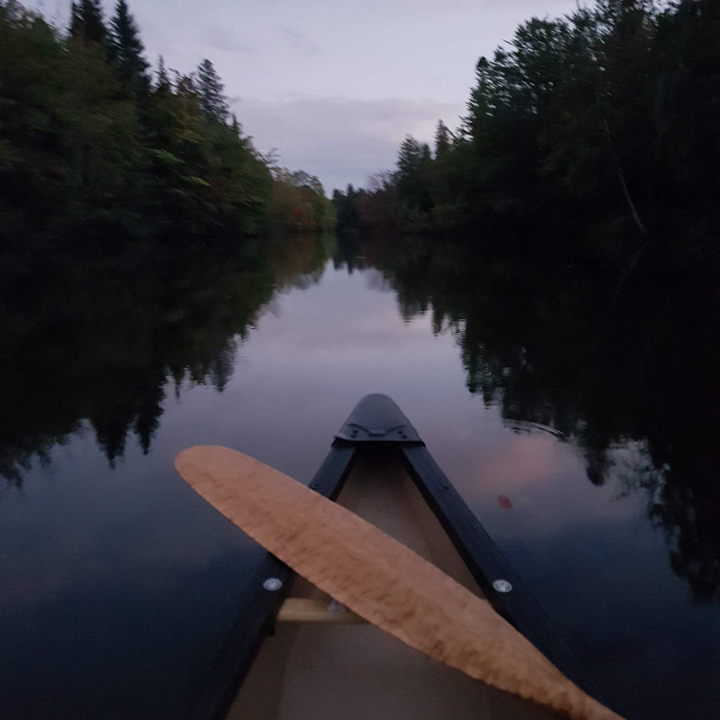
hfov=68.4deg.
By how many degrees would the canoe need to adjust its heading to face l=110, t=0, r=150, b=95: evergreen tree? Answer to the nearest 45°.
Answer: approximately 45° to its left

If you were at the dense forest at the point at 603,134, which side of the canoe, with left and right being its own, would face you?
front

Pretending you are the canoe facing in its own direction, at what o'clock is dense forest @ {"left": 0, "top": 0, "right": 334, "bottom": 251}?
The dense forest is roughly at 11 o'clock from the canoe.

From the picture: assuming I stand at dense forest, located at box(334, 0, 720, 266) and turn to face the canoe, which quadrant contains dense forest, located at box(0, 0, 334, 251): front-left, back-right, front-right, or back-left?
front-right

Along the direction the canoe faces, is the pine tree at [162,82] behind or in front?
in front

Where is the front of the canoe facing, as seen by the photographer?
facing away from the viewer

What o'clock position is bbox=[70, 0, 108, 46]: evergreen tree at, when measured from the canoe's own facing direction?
The evergreen tree is roughly at 11 o'clock from the canoe.
